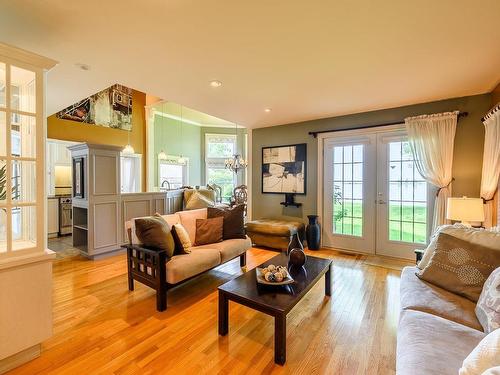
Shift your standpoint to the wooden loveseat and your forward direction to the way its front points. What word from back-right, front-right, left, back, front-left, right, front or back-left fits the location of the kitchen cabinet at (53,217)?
back

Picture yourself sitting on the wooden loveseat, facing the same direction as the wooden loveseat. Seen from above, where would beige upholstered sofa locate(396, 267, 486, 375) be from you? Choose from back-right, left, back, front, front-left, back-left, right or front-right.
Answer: front

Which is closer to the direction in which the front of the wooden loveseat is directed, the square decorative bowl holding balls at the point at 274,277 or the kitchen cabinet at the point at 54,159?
the square decorative bowl holding balls

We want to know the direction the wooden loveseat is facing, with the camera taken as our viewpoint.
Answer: facing the viewer and to the right of the viewer

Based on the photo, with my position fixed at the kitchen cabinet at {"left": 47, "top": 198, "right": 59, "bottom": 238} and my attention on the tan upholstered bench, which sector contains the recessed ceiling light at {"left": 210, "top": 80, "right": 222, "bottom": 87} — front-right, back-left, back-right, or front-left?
front-right

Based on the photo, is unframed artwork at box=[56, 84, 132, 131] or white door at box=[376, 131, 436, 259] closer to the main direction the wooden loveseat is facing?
the white door

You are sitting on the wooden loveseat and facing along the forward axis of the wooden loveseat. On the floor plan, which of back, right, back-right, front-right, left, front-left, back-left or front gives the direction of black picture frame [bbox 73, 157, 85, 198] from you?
back

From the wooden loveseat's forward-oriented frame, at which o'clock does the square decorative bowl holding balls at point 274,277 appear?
The square decorative bowl holding balls is roughly at 12 o'clock from the wooden loveseat.

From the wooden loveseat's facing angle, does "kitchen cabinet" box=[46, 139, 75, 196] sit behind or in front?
behind

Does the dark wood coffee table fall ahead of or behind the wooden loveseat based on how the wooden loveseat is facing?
ahead

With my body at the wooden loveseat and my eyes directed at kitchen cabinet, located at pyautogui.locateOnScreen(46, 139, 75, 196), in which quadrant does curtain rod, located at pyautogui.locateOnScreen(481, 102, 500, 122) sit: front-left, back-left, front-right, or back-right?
back-right

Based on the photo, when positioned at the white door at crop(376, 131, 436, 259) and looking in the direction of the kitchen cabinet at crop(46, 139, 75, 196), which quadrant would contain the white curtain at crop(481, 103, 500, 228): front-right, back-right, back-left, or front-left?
back-left

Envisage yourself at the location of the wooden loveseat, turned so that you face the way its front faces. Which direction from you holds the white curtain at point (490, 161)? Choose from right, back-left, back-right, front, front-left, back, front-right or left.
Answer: front-left

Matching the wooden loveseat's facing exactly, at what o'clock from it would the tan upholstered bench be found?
The tan upholstered bench is roughly at 9 o'clock from the wooden loveseat.

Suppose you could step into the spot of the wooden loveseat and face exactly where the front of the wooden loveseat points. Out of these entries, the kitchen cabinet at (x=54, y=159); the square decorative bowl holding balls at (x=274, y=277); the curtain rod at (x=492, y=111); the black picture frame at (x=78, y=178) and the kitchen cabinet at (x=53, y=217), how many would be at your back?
3

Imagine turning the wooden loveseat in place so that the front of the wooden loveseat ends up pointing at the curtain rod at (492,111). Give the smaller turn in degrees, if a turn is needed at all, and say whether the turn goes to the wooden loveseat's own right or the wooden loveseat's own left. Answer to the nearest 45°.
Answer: approximately 45° to the wooden loveseat's own left
